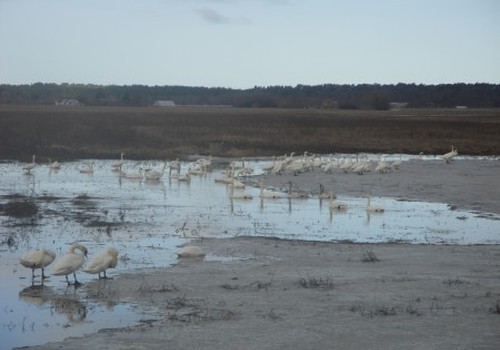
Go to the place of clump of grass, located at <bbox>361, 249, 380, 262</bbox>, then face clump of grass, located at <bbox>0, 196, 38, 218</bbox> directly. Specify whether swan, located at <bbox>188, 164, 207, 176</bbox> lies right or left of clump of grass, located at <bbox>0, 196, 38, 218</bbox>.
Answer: right

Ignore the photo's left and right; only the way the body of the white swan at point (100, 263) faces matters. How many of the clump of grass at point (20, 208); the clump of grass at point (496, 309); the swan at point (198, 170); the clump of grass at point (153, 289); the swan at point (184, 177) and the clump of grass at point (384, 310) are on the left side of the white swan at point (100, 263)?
3

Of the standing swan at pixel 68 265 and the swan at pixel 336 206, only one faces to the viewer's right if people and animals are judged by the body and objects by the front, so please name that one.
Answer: the standing swan

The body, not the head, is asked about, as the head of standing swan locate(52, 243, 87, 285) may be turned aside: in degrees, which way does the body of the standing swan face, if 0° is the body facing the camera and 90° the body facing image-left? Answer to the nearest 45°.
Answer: approximately 270°

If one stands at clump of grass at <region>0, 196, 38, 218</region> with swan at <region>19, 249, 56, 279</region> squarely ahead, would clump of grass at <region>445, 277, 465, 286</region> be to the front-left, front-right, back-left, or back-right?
front-left

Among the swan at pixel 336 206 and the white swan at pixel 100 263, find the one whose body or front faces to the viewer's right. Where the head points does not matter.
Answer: the white swan

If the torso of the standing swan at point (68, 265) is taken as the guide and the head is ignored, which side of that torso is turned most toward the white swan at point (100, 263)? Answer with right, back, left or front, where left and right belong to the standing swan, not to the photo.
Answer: front

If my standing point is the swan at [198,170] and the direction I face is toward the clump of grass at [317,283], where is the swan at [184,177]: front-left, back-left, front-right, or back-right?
front-right

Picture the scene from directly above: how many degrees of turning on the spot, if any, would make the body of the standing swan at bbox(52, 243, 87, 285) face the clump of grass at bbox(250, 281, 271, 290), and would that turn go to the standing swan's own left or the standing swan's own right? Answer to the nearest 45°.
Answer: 0° — it already faces it
